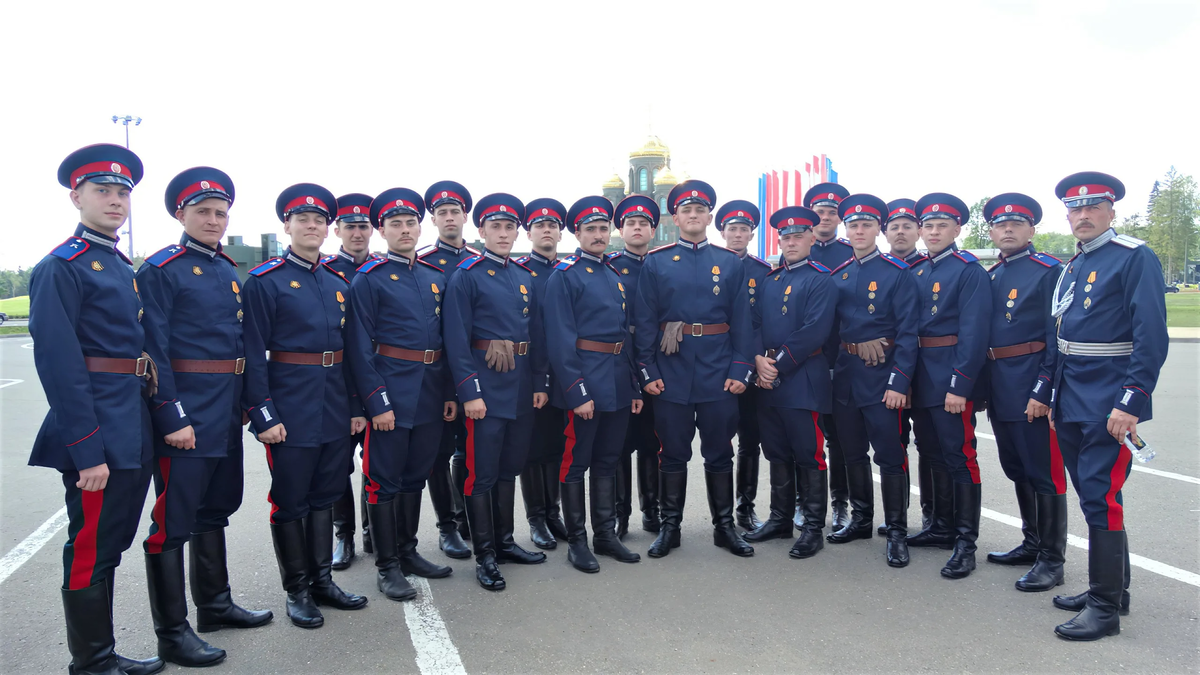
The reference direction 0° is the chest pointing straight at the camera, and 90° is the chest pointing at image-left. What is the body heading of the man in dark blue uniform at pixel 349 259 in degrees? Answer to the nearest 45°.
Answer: approximately 315°

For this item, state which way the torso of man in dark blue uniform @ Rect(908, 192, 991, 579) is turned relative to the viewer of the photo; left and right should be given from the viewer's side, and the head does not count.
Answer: facing the viewer and to the left of the viewer

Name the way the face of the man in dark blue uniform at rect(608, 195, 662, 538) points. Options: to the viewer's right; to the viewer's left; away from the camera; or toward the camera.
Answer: toward the camera

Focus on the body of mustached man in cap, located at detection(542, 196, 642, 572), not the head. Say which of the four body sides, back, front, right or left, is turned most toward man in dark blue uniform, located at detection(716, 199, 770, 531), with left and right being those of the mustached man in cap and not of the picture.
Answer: left

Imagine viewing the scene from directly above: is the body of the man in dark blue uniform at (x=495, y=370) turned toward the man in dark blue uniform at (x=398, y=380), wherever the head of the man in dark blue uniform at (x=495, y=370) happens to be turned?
no

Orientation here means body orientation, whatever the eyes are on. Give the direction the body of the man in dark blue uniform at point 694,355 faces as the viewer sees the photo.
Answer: toward the camera

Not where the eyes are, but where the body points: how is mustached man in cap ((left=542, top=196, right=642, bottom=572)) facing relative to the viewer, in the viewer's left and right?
facing the viewer and to the right of the viewer

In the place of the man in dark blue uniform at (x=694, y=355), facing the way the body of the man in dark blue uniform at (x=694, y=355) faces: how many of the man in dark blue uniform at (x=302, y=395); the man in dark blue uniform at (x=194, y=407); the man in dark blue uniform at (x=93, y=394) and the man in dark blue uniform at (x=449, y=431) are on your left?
0

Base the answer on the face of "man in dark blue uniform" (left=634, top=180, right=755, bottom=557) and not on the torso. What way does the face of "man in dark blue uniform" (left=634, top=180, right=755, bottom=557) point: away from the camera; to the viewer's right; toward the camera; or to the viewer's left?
toward the camera

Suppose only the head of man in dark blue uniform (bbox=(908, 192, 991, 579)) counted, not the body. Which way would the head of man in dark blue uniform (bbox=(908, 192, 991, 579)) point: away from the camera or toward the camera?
toward the camera

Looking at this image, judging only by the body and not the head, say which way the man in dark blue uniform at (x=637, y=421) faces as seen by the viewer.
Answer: toward the camera

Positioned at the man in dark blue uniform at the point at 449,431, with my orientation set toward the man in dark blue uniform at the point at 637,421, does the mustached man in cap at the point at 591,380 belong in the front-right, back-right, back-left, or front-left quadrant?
front-right

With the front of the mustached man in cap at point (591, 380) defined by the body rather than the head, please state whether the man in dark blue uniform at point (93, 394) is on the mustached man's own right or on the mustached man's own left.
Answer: on the mustached man's own right

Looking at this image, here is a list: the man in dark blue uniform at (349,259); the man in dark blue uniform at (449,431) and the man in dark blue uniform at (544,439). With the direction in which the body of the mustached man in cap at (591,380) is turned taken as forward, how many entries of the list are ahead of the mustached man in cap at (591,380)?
0

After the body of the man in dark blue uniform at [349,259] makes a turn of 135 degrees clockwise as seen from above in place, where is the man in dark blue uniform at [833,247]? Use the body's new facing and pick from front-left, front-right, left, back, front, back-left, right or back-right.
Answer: back

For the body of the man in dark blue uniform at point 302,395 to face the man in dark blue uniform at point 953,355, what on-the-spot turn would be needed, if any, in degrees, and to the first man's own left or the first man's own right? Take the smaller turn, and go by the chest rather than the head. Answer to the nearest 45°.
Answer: approximately 45° to the first man's own left

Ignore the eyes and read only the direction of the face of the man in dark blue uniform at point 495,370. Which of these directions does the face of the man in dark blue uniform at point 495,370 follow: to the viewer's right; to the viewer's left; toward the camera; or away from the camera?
toward the camera

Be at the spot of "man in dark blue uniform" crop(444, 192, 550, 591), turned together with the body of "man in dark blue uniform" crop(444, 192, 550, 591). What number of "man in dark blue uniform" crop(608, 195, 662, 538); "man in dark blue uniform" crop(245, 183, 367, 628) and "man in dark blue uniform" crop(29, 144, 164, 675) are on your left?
1

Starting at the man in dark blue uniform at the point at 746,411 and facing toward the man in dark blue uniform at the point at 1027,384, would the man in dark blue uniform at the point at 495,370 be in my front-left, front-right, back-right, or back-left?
back-right

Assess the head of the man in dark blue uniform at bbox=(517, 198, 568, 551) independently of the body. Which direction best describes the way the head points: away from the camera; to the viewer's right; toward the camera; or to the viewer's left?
toward the camera
